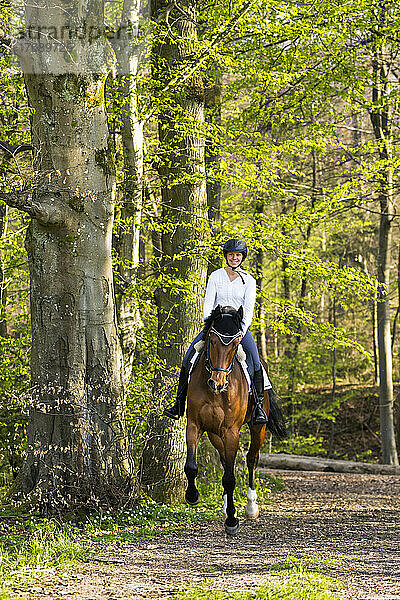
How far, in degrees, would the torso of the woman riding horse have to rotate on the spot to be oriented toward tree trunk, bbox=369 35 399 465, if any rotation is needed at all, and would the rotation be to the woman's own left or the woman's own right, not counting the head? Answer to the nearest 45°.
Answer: approximately 180°

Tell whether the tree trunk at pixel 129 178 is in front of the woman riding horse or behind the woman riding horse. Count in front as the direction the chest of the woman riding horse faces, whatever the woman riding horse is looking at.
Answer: behind

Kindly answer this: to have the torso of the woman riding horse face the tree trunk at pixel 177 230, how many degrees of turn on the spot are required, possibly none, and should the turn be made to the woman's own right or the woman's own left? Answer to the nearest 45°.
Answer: approximately 180°

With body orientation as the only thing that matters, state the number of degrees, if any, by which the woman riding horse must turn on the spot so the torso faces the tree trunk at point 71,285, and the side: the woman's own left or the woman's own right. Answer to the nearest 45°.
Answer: approximately 135° to the woman's own right

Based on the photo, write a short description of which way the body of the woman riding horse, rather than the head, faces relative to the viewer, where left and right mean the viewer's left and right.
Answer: facing the viewer

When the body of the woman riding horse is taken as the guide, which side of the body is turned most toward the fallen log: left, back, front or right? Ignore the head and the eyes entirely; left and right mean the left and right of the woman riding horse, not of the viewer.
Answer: back
